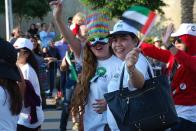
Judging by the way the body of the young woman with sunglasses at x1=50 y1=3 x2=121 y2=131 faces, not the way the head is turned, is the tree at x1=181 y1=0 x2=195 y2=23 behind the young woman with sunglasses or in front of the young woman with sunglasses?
behind

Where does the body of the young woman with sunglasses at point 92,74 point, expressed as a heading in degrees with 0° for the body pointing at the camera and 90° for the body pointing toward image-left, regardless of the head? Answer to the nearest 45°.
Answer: approximately 0°

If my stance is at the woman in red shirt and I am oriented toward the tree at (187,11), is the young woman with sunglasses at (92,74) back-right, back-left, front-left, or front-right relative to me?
back-left

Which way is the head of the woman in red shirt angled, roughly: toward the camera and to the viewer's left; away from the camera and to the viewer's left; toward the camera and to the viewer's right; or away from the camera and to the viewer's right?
toward the camera and to the viewer's left

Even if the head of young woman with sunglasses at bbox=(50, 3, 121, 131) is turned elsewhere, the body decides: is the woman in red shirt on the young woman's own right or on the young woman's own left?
on the young woman's own left

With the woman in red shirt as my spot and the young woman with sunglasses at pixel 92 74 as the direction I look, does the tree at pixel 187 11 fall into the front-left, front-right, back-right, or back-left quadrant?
back-right
